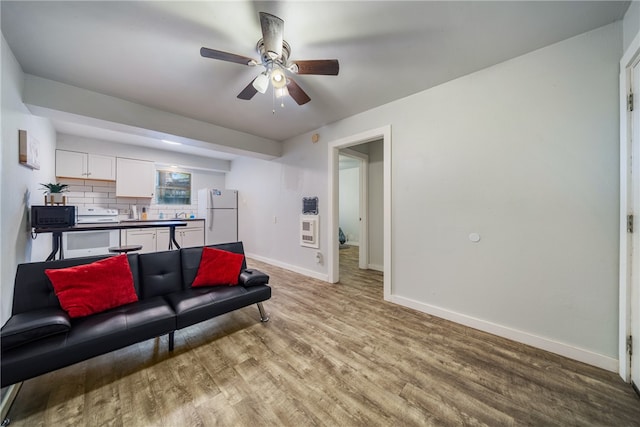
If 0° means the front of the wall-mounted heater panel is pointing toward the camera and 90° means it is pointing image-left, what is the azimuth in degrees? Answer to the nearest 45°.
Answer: approximately 45°

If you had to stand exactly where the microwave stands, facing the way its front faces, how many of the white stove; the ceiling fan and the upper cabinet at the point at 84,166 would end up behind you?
2

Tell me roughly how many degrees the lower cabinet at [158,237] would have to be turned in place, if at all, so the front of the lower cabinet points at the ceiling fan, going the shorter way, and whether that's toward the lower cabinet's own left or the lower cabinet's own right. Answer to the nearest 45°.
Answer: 0° — it already faces it

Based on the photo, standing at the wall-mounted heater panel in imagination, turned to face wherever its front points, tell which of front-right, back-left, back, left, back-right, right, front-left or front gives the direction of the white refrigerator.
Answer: right

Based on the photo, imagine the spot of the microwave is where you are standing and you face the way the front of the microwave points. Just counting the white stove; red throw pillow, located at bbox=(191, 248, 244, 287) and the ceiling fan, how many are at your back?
1
